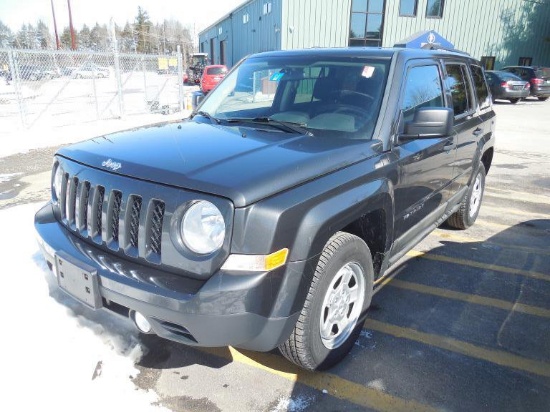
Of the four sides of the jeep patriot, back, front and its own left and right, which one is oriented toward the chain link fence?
right

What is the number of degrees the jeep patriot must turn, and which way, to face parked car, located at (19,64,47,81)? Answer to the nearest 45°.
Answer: approximately 90° to its right

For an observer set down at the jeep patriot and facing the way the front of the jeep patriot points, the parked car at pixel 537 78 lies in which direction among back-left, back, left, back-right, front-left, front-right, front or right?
back

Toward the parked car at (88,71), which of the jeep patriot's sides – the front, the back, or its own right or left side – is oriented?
right

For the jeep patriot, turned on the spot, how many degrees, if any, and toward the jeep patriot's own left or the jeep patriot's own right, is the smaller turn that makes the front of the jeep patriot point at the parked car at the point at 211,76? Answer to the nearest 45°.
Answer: approximately 135° to the jeep patriot's own right

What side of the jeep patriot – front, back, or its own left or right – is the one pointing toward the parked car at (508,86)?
back
